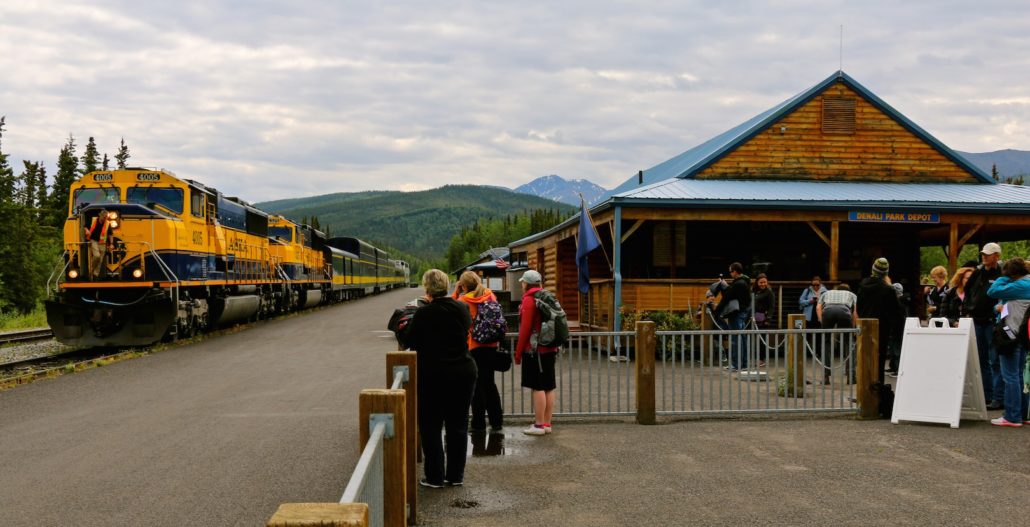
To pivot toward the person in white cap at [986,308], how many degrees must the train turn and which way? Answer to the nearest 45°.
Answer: approximately 90° to its left

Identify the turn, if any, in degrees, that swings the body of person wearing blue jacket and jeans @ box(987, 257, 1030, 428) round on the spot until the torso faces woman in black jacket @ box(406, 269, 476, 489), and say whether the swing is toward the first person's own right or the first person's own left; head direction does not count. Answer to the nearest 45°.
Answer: approximately 45° to the first person's own left

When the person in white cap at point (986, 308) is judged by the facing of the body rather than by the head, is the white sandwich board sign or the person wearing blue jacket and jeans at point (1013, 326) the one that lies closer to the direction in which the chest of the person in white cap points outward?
the white sandwich board sign

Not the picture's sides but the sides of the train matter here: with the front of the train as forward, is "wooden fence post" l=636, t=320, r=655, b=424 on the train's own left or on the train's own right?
on the train's own left

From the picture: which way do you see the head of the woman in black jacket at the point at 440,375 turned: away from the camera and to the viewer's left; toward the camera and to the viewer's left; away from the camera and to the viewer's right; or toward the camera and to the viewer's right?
away from the camera and to the viewer's left

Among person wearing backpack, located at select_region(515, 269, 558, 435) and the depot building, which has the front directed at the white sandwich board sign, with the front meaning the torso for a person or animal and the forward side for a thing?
the depot building

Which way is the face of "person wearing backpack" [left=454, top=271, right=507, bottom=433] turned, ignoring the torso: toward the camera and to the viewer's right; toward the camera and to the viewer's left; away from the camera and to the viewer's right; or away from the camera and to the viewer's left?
away from the camera and to the viewer's left

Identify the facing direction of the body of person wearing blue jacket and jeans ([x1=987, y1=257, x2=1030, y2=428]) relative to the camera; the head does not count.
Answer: to the viewer's left

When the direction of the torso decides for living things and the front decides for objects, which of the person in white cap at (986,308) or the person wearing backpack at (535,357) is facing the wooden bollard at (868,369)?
the person in white cap

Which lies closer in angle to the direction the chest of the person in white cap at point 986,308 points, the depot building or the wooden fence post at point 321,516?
the wooden fence post

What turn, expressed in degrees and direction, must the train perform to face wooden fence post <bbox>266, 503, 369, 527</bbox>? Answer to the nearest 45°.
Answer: approximately 45° to its left

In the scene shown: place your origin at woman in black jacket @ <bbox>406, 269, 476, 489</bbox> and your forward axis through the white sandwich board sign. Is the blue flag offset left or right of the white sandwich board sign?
left

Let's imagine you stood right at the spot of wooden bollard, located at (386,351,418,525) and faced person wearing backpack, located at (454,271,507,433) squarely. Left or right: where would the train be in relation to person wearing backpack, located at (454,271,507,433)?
left

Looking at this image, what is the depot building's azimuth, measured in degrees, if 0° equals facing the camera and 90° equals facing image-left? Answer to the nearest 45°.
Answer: approximately 0°
